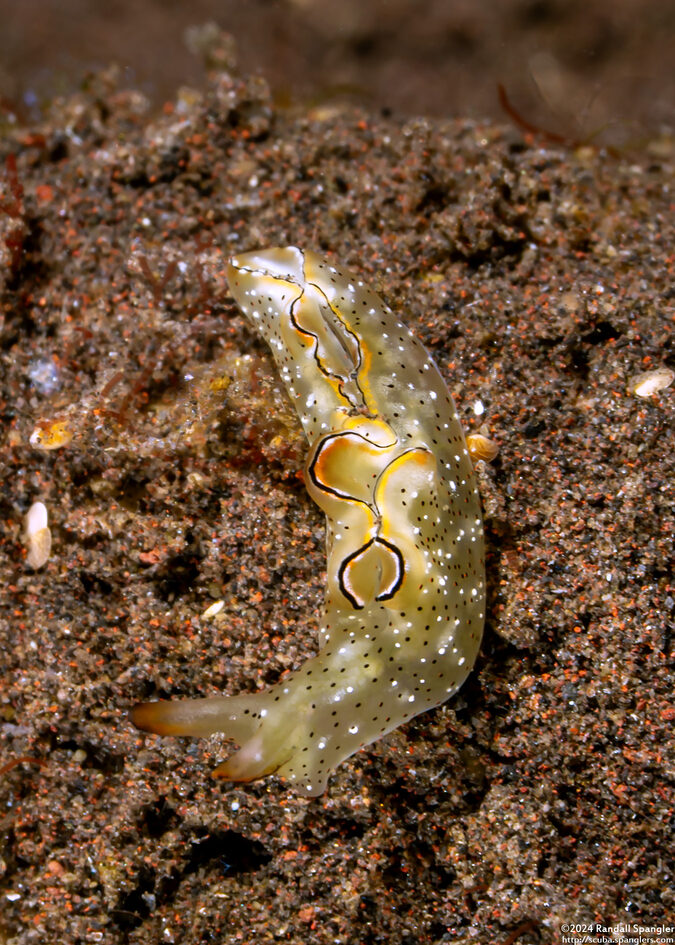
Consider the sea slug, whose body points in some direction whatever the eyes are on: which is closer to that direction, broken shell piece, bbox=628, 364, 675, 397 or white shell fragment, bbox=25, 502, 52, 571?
the white shell fragment

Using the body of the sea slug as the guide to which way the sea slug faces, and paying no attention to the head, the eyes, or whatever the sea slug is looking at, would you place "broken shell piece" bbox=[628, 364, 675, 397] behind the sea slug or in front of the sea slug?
behind

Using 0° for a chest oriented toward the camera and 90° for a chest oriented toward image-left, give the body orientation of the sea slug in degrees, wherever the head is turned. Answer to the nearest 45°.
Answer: approximately 45°
